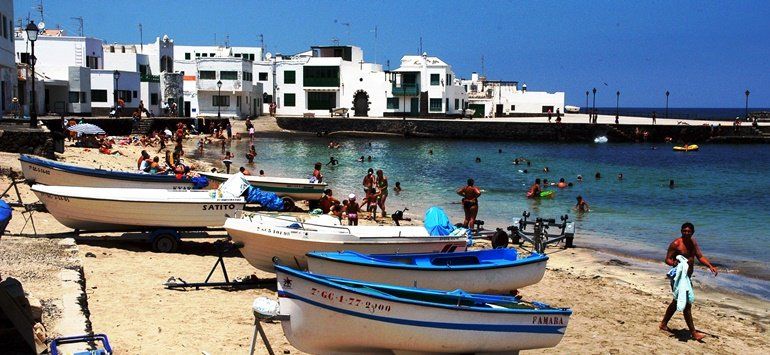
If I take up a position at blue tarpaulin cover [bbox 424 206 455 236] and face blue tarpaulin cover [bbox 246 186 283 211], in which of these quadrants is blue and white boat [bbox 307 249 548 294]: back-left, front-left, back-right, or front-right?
back-left

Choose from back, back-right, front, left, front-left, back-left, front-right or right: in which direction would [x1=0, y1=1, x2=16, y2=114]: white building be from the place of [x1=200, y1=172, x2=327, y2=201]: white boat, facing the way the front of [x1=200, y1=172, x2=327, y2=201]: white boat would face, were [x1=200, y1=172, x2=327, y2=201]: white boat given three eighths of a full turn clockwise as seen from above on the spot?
left

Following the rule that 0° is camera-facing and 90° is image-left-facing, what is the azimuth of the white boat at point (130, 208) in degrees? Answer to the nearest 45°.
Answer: approximately 90°

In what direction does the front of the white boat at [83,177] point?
to the viewer's left

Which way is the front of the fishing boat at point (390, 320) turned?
to the viewer's left

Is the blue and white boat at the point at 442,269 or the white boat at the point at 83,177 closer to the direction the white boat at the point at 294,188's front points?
the white boat

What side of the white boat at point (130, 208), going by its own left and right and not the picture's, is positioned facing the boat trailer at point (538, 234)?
back

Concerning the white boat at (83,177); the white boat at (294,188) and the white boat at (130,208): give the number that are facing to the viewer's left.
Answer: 3

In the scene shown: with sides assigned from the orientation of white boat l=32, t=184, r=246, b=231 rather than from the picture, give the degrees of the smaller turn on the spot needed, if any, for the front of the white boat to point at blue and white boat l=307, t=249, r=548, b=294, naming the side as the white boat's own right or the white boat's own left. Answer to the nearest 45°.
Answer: approximately 135° to the white boat's own left

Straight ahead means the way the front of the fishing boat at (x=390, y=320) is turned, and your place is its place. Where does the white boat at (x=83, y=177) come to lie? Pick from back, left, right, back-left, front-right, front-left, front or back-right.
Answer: front-right

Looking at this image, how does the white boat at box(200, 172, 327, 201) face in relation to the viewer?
to the viewer's left

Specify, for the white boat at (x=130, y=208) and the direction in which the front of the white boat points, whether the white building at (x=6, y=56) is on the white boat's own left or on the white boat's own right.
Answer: on the white boat's own right

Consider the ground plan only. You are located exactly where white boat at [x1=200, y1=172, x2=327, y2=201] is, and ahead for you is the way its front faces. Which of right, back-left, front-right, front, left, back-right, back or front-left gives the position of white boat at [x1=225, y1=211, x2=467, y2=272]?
left

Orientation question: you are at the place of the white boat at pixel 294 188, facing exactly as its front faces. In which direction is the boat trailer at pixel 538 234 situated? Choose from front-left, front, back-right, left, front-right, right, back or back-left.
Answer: back-left
